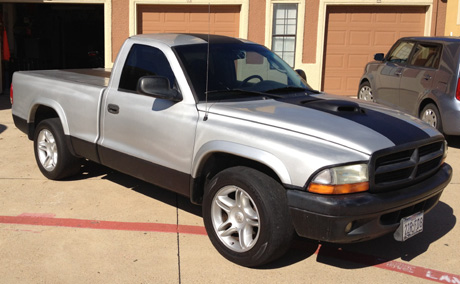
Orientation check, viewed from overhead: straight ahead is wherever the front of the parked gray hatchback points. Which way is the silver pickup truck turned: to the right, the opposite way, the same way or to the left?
the opposite way

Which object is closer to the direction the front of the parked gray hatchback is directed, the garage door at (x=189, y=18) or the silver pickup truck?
the garage door

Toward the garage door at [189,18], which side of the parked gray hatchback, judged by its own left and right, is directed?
front

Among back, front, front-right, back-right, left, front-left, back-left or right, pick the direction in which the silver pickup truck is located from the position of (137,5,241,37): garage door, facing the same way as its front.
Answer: front

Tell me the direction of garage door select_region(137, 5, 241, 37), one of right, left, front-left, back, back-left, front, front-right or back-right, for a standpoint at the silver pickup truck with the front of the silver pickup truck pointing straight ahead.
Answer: back-left

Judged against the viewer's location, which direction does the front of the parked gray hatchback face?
facing away from the viewer and to the left of the viewer

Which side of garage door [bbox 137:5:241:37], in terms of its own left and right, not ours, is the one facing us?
front

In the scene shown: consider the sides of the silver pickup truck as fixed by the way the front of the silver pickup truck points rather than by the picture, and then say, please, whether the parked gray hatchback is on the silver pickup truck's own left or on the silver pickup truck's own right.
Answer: on the silver pickup truck's own left

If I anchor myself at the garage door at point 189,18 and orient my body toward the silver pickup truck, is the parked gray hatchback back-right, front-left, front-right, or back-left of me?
front-left

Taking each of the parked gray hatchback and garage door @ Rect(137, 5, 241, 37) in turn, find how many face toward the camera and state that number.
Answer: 1

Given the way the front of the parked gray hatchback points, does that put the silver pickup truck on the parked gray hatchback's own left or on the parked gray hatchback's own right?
on the parked gray hatchback's own left

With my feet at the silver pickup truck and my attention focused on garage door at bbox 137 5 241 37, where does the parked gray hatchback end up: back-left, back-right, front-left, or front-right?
front-right

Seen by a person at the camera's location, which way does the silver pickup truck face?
facing the viewer and to the right of the viewer

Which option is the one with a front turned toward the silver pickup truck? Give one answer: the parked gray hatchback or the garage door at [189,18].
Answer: the garage door

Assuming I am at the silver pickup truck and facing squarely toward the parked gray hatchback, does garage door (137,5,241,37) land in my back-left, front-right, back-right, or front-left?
front-left
